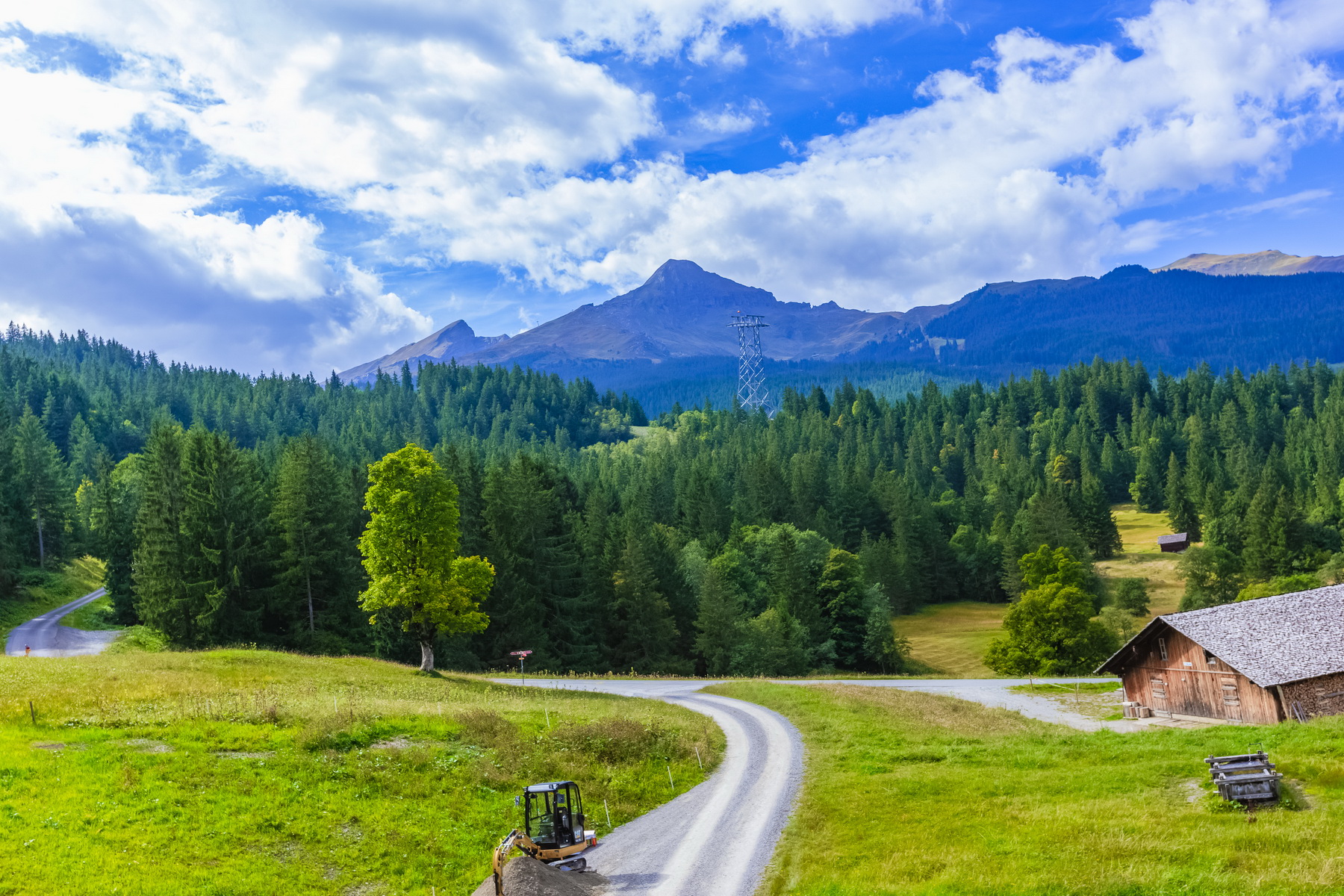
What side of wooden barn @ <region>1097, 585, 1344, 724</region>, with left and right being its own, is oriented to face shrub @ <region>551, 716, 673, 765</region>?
front

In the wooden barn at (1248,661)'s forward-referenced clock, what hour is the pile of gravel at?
The pile of gravel is roughly at 11 o'clock from the wooden barn.

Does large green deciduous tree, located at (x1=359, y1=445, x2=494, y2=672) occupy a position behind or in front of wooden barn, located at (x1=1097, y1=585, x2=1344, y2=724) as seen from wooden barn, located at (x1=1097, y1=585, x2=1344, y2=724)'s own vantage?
in front

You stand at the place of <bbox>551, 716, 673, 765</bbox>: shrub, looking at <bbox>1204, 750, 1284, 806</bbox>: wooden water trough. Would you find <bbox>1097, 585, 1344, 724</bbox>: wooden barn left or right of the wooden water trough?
left

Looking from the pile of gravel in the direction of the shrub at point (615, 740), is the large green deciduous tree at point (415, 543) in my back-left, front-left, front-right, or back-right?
front-left

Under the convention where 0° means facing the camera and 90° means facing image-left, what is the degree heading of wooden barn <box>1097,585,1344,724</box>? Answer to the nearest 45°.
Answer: approximately 45°

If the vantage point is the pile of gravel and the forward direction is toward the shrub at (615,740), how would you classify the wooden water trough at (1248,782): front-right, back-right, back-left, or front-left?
front-right

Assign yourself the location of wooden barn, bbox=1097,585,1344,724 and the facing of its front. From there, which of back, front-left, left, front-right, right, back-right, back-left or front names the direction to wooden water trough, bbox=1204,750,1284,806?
front-left

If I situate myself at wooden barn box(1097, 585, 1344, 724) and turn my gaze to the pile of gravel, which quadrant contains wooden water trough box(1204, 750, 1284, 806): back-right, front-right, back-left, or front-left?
front-left

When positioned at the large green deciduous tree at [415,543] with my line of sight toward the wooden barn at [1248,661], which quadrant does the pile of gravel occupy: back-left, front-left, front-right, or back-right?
front-right
